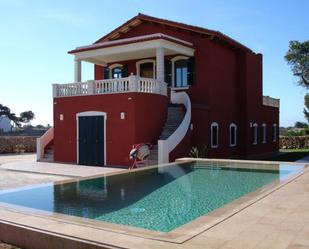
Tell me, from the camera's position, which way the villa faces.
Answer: facing the viewer and to the left of the viewer

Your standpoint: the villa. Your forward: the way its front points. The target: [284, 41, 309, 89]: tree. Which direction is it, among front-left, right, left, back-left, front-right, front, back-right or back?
back

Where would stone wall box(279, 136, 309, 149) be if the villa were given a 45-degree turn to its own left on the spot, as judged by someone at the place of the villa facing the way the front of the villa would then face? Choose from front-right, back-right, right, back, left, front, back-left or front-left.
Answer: back-left

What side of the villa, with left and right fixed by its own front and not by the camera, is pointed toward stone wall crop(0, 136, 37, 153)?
right

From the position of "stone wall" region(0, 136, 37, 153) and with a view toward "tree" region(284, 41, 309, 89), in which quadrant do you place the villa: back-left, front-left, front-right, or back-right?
front-right
